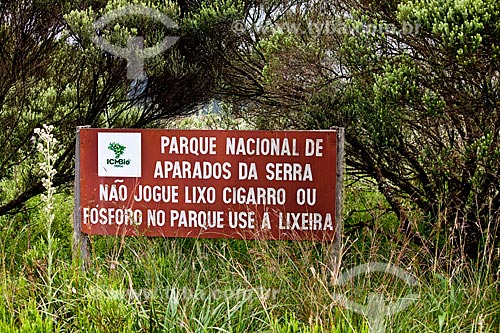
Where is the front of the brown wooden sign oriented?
toward the camera
